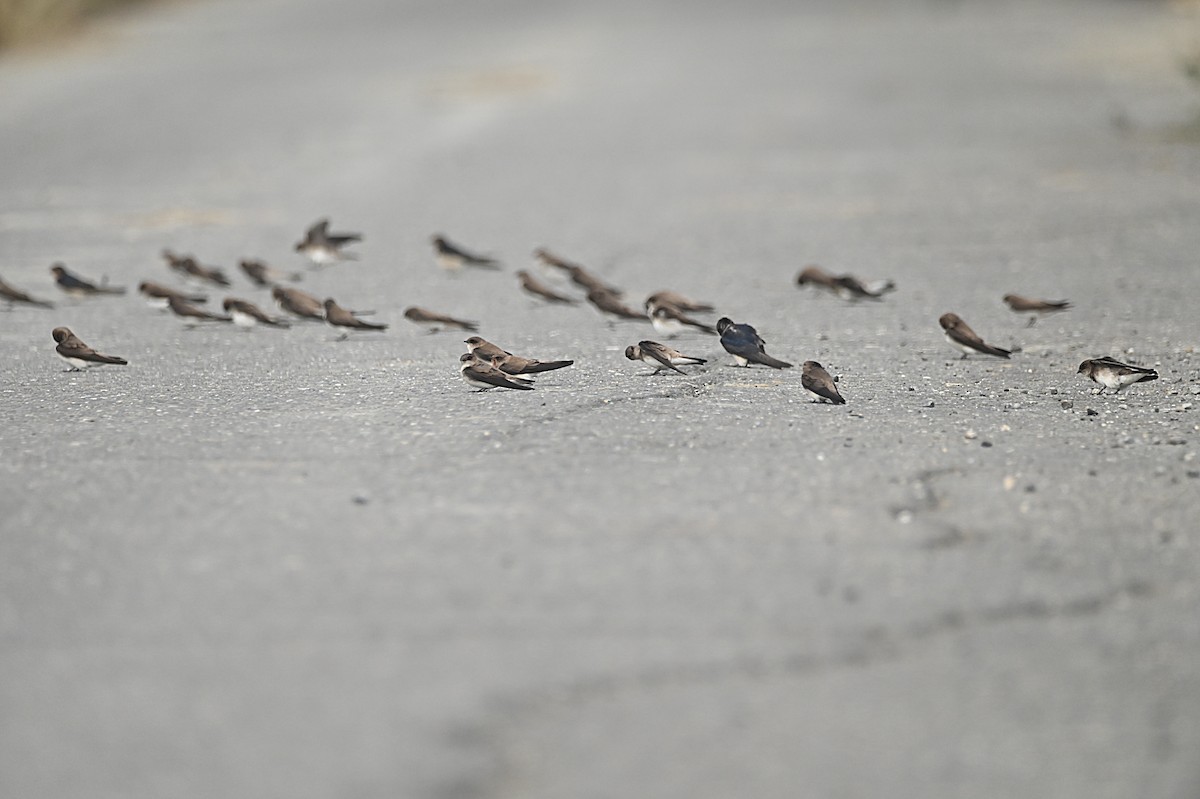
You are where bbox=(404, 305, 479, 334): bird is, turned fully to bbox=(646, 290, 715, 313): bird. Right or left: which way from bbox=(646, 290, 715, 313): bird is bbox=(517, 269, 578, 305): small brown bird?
left

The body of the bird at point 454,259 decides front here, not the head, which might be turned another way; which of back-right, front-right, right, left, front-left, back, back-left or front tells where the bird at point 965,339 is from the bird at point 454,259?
back-left

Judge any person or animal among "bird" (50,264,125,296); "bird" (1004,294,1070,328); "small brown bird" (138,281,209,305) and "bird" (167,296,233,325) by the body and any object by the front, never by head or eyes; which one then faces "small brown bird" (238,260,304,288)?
"bird" (1004,294,1070,328)

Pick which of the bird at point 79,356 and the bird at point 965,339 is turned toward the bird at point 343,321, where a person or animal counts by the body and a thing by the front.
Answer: the bird at point 965,339

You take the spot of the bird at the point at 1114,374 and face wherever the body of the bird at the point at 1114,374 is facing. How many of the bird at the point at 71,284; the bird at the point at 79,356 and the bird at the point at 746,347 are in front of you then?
3

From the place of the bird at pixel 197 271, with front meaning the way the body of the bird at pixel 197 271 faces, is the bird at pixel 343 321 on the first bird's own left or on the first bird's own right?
on the first bird's own left

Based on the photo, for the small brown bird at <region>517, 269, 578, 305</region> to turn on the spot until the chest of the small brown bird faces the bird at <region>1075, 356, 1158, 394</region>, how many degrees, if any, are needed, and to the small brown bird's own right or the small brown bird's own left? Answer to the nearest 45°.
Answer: approximately 135° to the small brown bird's own left

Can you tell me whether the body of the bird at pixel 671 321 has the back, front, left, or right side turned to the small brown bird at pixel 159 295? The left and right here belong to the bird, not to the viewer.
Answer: front

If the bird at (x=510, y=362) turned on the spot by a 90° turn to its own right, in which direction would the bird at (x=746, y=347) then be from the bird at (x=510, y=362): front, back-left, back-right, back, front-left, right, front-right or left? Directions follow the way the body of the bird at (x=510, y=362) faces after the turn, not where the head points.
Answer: right

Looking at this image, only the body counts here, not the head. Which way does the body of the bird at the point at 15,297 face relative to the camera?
to the viewer's left

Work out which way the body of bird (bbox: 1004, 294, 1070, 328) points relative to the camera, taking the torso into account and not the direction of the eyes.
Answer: to the viewer's left

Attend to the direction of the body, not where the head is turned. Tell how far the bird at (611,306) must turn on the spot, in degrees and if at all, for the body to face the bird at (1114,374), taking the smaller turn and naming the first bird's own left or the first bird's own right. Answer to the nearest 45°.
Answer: approximately 135° to the first bird's own left

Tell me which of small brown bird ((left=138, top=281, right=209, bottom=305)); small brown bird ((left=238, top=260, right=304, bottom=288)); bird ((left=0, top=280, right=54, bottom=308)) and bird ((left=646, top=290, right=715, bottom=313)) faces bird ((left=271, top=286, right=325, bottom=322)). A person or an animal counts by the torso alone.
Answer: bird ((left=646, top=290, right=715, bottom=313))

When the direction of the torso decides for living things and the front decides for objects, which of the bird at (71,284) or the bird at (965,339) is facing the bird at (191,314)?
the bird at (965,339)

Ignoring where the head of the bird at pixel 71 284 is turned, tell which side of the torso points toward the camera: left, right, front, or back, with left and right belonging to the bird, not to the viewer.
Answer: left

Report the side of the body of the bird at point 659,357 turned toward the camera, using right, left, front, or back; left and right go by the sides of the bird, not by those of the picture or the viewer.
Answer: left
